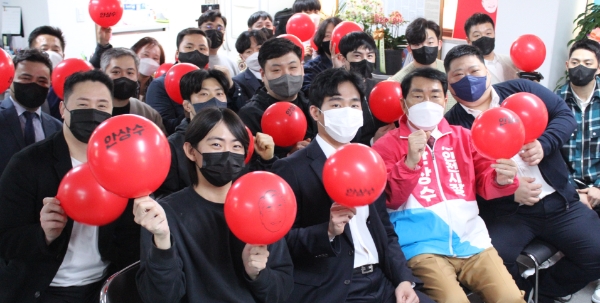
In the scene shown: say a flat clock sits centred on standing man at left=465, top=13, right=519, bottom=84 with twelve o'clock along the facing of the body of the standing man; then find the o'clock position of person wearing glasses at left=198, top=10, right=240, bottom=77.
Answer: The person wearing glasses is roughly at 3 o'clock from the standing man.

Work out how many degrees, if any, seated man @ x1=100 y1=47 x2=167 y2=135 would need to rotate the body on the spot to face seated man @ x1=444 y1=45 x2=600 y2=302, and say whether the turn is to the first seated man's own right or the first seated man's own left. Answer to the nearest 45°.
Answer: approximately 45° to the first seated man's own left

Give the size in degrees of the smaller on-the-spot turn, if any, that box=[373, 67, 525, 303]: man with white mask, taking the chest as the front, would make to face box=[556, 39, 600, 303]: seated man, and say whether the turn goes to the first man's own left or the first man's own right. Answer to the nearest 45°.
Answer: approximately 135° to the first man's own left

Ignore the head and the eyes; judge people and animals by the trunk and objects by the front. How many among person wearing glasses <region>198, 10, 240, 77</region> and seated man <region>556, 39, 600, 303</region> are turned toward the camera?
2

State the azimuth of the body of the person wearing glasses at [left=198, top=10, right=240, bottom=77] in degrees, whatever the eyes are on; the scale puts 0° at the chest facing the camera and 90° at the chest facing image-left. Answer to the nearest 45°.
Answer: approximately 0°

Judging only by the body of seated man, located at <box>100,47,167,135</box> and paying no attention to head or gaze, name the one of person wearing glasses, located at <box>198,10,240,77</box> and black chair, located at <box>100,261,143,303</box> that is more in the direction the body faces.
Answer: the black chair
